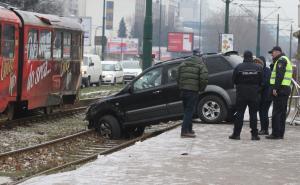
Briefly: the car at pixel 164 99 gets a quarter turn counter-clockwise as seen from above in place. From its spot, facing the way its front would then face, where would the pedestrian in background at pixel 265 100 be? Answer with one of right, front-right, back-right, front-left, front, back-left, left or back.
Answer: front-left

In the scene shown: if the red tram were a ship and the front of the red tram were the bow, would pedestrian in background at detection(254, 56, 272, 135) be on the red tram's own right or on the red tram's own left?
on the red tram's own left

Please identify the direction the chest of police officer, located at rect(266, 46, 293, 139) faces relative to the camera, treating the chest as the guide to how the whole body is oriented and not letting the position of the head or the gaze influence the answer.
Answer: to the viewer's left

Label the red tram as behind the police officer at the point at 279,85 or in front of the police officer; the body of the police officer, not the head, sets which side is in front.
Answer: in front

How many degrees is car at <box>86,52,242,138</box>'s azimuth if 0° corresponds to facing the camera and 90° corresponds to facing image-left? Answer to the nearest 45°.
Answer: approximately 90°

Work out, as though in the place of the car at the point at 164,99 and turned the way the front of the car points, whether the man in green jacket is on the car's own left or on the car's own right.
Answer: on the car's own left

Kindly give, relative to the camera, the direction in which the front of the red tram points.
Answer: facing the viewer and to the left of the viewer

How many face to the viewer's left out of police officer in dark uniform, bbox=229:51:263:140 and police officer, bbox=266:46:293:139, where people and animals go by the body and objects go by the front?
1

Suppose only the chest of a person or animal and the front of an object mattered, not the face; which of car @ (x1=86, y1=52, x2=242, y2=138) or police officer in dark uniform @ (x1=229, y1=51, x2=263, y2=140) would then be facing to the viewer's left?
the car

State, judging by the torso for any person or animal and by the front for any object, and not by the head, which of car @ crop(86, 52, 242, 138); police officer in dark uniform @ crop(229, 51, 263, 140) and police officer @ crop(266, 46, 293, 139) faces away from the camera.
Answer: the police officer in dark uniform

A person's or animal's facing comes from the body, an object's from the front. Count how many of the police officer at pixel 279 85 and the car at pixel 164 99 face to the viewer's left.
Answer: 2

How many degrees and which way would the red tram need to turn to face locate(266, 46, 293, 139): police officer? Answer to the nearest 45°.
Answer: approximately 90° to its left

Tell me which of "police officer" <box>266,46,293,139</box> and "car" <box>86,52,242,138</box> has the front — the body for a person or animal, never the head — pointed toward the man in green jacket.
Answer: the police officer

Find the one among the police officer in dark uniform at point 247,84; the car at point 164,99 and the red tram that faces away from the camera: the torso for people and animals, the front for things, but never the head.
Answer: the police officer in dark uniform
